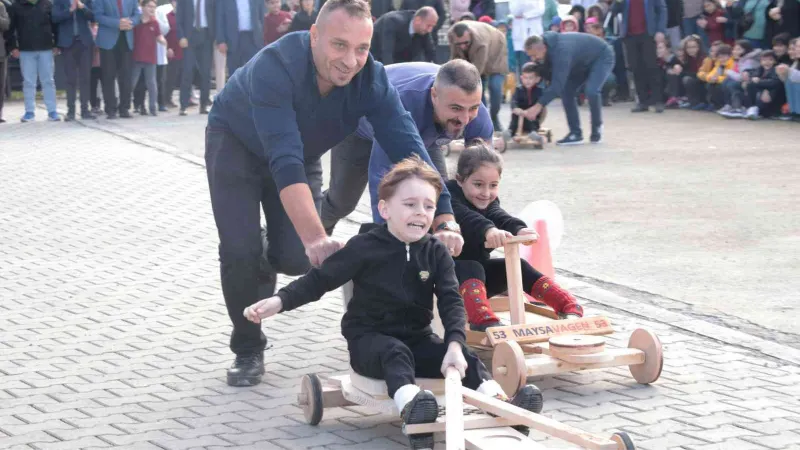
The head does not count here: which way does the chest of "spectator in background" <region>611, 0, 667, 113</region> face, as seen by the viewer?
toward the camera

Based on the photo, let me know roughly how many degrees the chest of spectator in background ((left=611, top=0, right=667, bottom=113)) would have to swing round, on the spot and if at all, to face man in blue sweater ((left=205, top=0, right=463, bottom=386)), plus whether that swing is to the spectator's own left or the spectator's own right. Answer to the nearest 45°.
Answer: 0° — they already face them

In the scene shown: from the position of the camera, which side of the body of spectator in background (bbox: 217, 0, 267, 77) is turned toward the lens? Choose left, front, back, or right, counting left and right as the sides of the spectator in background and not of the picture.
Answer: front

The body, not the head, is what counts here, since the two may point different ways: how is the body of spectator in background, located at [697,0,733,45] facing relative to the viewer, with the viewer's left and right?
facing the viewer and to the left of the viewer

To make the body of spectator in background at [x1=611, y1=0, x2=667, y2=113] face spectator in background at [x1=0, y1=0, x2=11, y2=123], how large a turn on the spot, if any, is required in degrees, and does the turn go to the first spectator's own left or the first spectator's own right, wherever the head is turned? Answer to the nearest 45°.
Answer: approximately 90° to the first spectator's own right

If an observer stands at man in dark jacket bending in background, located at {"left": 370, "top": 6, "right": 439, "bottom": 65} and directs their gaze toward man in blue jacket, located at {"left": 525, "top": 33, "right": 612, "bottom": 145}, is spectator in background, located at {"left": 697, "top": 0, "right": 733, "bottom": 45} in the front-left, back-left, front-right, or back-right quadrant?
front-left

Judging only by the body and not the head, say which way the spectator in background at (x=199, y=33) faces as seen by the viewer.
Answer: toward the camera

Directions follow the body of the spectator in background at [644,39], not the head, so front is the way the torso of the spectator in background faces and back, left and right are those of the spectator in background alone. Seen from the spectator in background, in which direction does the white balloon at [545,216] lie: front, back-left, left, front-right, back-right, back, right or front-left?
front

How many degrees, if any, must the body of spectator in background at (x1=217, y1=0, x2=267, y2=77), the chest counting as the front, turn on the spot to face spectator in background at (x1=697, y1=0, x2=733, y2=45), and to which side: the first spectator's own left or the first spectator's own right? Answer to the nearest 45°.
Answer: approximately 90° to the first spectator's own left

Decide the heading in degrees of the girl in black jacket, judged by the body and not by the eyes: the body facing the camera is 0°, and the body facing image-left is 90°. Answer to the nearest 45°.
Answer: approximately 315°

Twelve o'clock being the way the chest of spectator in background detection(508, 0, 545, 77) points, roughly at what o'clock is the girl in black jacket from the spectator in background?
The girl in black jacket is roughly at 12 o'clock from the spectator in background.

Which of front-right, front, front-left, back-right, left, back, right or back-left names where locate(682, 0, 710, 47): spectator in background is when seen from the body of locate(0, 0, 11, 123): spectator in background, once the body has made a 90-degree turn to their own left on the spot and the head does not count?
front-right

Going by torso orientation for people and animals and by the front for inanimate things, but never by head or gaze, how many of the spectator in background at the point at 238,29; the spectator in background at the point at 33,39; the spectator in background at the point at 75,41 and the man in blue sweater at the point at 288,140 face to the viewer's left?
0
